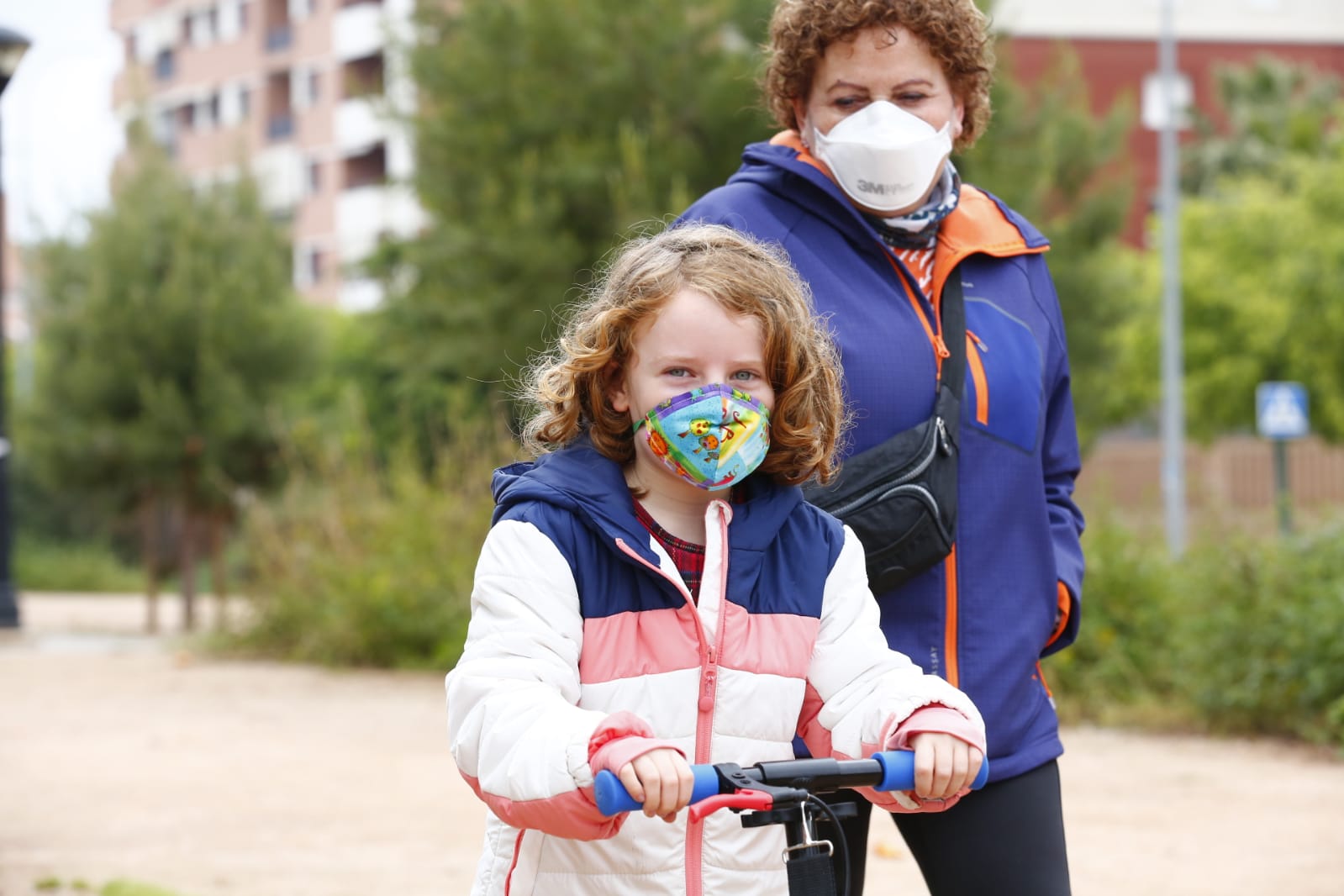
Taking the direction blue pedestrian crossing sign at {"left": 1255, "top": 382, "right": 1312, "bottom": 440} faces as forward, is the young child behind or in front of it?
in front

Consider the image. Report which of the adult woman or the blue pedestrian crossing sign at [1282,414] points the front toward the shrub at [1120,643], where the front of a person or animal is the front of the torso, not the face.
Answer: the blue pedestrian crossing sign

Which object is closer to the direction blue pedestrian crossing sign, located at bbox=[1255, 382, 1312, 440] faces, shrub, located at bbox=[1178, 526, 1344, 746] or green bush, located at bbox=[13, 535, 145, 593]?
the shrub

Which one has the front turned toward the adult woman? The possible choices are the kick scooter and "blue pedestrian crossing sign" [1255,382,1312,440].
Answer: the blue pedestrian crossing sign

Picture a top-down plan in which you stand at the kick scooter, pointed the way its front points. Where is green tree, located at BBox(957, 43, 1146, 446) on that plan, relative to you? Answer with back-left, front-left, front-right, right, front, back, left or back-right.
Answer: back

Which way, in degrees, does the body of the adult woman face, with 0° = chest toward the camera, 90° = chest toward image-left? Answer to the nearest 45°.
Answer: approximately 0°

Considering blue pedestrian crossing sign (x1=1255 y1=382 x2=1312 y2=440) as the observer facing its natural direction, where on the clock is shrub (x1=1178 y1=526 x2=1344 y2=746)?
The shrub is roughly at 12 o'clock from the blue pedestrian crossing sign.

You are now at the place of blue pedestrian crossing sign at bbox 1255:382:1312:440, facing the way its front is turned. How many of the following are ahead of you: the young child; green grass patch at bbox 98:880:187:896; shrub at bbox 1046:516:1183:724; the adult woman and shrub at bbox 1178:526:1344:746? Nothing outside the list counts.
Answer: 5

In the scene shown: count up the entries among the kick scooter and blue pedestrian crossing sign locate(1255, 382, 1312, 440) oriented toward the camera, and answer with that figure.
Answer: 2

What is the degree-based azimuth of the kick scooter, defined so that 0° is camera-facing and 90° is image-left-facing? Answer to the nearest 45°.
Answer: approximately 0°

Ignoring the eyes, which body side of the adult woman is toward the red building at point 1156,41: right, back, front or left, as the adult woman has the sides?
back

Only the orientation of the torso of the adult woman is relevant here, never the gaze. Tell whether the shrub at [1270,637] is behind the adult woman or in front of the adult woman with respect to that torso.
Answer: behind

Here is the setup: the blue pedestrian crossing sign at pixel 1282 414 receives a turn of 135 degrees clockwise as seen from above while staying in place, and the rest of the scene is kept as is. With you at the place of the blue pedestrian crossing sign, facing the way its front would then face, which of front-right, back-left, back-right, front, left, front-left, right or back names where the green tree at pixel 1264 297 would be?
front-right

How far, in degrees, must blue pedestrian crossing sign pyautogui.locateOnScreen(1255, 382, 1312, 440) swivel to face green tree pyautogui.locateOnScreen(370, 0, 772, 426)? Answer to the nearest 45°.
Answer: approximately 45° to its right

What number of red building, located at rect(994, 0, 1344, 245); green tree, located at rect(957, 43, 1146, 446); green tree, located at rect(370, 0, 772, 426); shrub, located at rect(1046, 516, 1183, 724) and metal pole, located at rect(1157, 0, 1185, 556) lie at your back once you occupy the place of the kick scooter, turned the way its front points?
5
